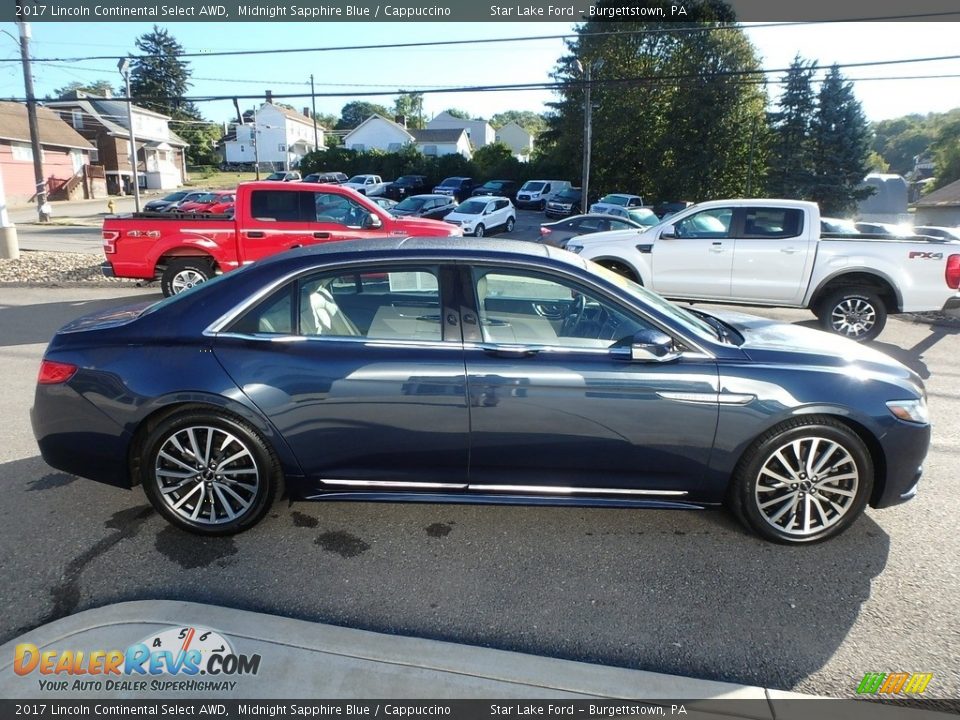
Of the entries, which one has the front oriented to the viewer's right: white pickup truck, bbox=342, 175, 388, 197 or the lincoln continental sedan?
the lincoln continental sedan

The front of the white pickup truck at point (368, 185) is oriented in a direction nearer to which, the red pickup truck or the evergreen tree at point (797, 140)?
the red pickup truck

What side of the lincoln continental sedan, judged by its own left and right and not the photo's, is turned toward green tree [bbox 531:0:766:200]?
left

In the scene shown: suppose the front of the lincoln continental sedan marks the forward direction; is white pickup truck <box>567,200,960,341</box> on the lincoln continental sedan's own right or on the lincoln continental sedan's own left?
on the lincoln continental sedan's own left

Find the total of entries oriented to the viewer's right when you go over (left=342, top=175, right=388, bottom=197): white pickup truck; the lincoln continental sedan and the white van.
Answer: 1

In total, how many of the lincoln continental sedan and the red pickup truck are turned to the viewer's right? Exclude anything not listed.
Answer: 2

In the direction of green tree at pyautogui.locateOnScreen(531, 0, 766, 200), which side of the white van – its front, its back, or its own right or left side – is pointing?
back

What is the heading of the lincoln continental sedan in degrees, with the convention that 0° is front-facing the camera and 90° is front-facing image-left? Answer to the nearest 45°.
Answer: approximately 270°

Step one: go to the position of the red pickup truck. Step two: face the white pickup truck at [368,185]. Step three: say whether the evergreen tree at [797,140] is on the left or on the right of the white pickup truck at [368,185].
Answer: right

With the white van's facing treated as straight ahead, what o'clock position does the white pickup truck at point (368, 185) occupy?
The white pickup truck is roughly at 2 o'clock from the white van.

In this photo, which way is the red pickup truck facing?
to the viewer's right

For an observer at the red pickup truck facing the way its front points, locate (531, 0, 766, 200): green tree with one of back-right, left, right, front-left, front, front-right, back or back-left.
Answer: front-left

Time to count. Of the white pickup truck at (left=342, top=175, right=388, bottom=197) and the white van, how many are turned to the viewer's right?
0

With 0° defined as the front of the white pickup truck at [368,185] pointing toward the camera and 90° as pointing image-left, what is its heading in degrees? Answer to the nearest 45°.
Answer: approximately 45°

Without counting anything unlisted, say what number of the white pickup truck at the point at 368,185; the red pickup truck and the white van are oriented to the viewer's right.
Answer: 1
